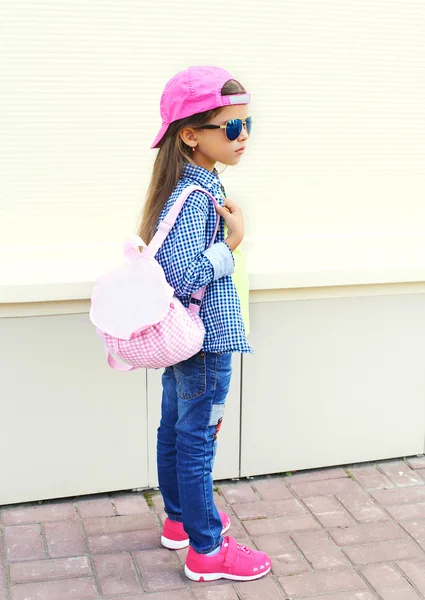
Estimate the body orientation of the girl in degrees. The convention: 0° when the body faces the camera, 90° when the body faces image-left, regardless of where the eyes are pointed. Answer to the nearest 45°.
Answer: approximately 270°

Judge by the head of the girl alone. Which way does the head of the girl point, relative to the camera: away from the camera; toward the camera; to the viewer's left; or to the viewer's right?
to the viewer's right

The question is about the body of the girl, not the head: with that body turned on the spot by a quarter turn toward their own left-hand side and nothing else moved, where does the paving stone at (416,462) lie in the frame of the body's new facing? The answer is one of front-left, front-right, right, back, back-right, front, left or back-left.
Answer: front-right
